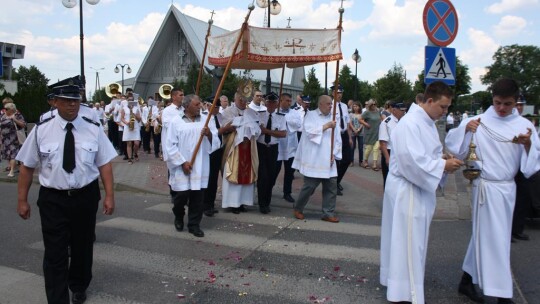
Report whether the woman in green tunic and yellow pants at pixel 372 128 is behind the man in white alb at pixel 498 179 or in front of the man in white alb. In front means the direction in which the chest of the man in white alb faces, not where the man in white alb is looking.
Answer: behind

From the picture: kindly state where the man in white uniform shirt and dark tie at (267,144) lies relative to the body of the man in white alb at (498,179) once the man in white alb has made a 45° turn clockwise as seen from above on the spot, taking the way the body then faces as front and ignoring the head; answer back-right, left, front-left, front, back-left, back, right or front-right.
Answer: right

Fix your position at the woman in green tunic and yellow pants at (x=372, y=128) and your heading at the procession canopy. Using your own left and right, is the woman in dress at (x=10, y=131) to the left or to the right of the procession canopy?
right

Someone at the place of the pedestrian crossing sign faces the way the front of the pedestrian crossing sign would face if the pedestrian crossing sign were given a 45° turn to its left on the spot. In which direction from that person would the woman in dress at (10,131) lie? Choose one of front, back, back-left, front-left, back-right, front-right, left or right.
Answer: back-right

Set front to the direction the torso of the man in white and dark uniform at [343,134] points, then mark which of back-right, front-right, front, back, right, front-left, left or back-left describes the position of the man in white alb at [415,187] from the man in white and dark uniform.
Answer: front-left

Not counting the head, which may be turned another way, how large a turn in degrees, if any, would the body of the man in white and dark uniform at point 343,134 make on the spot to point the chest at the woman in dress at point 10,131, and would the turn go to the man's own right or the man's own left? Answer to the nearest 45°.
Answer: approximately 45° to the man's own right

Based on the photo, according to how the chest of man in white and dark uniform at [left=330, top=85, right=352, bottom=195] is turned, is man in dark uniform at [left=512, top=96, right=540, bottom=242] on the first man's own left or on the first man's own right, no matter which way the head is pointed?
on the first man's own left

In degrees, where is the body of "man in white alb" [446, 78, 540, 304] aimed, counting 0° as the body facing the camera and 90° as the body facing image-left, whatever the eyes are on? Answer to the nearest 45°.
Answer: approximately 0°

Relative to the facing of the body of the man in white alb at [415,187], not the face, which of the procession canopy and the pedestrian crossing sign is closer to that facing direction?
the pedestrian crossing sign

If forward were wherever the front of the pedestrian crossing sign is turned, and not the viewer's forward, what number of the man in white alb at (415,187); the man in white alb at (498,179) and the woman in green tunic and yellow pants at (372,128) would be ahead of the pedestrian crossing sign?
2

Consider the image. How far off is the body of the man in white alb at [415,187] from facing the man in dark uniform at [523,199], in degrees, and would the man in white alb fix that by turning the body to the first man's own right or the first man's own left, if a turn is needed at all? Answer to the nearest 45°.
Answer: approximately 45° to the first man's own left

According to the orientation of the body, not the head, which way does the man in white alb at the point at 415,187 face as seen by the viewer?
to the viewer's right
